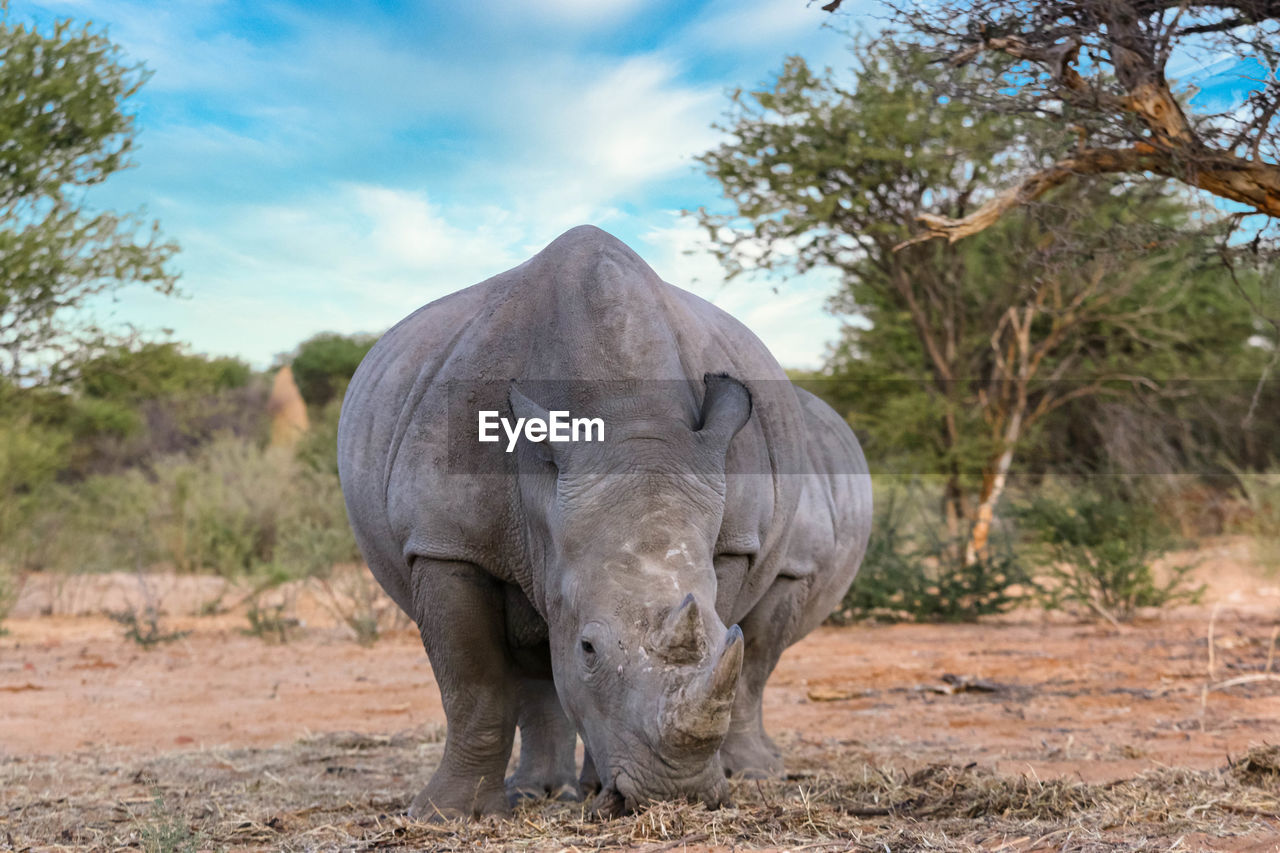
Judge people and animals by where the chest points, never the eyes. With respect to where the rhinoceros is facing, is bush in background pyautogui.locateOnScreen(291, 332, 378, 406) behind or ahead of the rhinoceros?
behind

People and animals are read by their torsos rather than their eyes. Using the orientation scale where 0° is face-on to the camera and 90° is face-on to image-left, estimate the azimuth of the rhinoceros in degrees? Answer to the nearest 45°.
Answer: approximately 0°

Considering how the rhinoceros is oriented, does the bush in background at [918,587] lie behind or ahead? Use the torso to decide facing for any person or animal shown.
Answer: behind

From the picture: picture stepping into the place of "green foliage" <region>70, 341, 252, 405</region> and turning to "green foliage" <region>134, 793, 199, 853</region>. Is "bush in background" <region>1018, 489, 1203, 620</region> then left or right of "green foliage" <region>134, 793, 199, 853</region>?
left

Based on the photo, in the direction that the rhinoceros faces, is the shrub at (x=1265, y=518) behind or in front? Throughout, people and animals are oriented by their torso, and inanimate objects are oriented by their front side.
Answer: behind

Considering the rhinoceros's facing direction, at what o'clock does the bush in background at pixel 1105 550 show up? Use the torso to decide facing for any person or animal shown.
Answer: The bush in background is roughly at 7 o'clock from the rhinoceros.

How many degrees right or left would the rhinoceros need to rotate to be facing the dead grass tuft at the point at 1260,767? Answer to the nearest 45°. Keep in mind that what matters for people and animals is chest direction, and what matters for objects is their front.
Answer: approximately 90° to its left

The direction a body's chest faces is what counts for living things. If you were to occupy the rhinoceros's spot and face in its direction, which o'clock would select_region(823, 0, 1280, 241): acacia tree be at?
The acacia tree is roughly at 8 o'clock from the rhinoceros.

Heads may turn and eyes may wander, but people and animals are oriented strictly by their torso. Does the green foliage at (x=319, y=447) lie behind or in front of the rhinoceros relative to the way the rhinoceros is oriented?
behind

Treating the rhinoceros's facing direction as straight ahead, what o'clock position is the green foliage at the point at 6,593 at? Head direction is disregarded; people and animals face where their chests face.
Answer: The green foliage is roughly at 5 o'clock from the rhinoceros.
